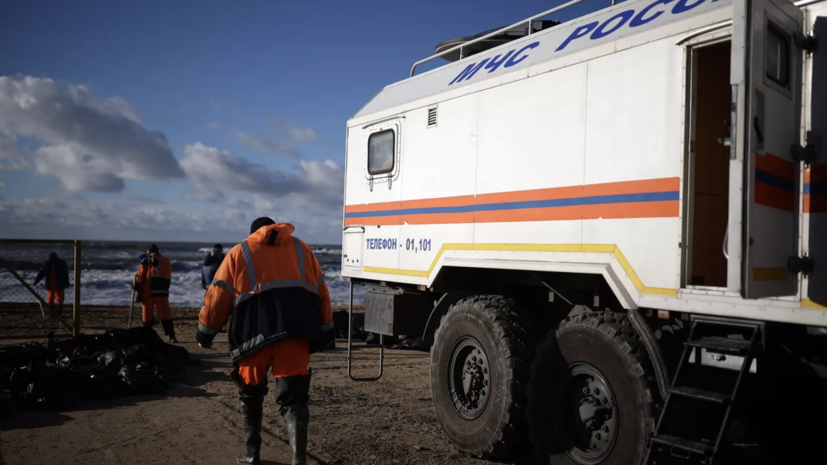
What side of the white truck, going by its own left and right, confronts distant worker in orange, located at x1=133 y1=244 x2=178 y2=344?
back

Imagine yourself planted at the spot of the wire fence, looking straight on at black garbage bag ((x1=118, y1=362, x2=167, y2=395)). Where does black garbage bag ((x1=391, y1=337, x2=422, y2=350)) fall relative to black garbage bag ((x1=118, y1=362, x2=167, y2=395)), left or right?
left

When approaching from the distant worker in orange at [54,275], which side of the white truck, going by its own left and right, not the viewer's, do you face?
back

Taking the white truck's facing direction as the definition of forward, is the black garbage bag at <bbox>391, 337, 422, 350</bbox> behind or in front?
behind

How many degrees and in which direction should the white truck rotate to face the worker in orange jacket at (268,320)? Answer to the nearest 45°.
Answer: approximately 135° to its right

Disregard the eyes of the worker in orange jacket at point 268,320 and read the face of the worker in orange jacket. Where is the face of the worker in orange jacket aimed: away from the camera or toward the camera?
away from the camera

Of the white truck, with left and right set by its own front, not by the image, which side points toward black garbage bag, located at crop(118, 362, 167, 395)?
back

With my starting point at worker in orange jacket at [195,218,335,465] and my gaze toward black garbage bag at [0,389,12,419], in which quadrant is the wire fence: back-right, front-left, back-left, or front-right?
front-right
